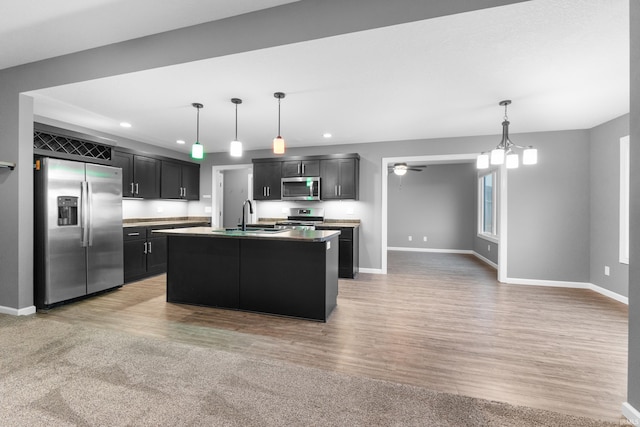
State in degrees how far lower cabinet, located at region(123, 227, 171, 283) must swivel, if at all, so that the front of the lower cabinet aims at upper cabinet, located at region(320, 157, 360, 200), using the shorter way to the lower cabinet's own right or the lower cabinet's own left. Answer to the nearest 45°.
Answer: approximately 45° to the lower cabinet's own left

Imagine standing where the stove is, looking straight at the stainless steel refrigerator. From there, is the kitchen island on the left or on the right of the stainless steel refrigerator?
left

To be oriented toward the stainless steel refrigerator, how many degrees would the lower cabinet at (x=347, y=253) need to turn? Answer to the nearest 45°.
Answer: approximately 45° to its right

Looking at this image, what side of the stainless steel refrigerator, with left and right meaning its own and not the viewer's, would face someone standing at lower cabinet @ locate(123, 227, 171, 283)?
left

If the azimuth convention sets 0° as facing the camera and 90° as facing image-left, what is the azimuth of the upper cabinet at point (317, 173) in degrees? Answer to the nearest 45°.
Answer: approximately 0°

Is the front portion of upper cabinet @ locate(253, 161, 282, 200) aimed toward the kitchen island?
yes

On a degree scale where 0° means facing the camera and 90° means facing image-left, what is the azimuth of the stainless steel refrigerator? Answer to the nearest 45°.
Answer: approximately 315°

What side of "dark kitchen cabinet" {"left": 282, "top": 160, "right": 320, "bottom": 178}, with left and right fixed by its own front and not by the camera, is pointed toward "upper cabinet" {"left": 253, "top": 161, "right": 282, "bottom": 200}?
right

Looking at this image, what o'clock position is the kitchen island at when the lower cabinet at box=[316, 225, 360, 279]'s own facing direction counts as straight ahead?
The kitchen island is roughly at 1 o'clock from the lower cabinet.

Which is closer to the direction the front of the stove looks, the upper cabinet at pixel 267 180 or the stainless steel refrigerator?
the stainless steel refrigerator
